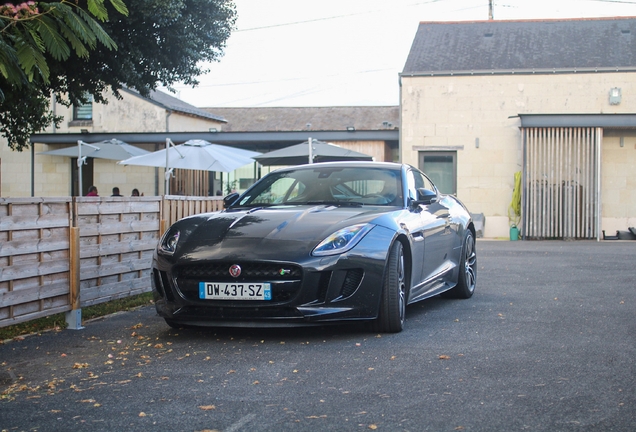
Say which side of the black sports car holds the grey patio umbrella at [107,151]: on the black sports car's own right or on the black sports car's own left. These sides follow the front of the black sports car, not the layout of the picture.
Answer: on the black sports car's own right

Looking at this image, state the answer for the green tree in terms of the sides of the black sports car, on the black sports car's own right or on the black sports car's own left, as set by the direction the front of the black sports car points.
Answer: on the black sports car's own right

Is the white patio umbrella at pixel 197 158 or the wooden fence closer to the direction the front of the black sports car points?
the wooden fence

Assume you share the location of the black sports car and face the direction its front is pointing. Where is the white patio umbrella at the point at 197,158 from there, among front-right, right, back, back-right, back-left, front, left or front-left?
back-right

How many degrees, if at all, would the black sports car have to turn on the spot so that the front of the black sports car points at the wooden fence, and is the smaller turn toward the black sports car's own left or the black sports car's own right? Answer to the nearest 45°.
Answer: approximately 90° to the black sports car's own right

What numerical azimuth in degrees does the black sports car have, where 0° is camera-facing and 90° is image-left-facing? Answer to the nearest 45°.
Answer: approximately 45°
